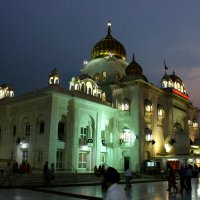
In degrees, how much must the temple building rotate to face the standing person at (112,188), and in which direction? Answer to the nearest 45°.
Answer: approximately 45° to its right

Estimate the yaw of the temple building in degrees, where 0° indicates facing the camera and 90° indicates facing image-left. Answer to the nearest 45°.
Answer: approximately 315°
